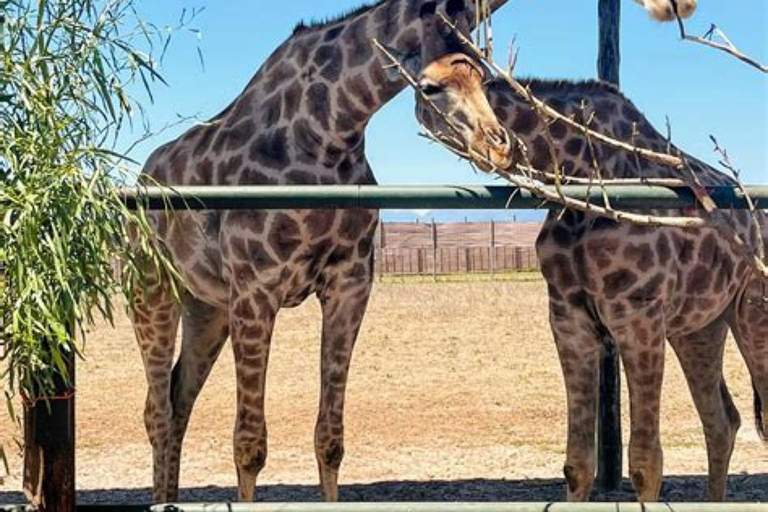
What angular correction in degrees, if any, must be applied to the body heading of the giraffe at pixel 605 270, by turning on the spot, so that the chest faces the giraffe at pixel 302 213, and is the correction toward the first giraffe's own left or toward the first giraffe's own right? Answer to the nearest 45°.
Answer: approximately 45° to the first giraffe's own right

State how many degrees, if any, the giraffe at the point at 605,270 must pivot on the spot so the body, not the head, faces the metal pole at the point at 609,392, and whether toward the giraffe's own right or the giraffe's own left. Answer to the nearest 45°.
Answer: approximately 135° to the giraffe's own right

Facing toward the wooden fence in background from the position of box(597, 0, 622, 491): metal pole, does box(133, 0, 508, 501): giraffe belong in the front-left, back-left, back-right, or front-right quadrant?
back-left

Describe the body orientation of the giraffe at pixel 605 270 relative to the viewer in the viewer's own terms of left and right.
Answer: facing the viewer and to the left of the viewer

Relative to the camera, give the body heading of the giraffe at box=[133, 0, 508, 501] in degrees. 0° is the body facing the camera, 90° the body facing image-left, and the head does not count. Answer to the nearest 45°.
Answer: approximately 315°

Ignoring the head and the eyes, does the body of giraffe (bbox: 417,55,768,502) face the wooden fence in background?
no

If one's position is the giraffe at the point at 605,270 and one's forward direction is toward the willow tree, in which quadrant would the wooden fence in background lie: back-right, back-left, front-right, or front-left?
back-right

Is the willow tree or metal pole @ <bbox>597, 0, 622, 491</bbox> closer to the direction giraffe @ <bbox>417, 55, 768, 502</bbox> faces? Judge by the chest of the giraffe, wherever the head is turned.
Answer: the willow tree

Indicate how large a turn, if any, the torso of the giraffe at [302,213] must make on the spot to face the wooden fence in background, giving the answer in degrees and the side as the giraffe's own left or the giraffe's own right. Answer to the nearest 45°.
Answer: approximately 135° to the giraffe's own left

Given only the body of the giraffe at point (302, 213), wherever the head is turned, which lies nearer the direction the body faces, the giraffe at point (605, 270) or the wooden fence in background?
the giraffe

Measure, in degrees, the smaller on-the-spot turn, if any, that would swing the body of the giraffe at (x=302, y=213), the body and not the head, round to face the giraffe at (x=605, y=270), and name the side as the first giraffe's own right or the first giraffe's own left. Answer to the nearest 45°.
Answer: approximately 45° to the first giraffe's own left

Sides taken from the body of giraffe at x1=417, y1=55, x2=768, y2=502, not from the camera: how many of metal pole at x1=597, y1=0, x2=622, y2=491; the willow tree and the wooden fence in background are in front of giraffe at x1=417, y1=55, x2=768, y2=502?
1

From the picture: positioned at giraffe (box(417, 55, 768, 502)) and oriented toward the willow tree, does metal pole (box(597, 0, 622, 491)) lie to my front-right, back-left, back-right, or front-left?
back-right

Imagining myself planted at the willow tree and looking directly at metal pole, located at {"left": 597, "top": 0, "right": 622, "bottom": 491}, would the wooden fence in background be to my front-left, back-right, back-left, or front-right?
front-left

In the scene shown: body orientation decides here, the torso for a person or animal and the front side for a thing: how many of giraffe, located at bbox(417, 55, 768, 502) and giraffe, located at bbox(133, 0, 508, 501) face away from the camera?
0

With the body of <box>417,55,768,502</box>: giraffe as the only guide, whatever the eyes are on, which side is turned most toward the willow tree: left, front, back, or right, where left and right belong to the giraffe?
front
